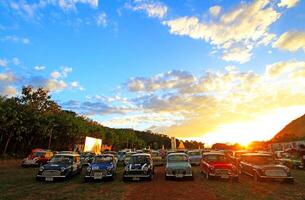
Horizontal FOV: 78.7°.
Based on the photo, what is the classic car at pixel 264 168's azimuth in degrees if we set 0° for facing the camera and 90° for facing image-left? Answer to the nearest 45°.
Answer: approximately 315°

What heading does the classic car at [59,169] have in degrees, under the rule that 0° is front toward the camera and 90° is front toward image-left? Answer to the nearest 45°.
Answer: approximately 45°

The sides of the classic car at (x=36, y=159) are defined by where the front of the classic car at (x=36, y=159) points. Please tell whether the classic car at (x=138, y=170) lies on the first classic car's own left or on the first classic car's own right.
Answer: on the first classic car's own left

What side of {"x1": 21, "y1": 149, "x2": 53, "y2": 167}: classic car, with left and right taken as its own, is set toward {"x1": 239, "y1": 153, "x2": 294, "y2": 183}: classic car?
left

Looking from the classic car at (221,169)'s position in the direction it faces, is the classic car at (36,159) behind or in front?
behind

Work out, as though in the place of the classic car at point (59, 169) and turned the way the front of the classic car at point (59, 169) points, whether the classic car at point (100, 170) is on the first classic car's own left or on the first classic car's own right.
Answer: on the first classic car's own left

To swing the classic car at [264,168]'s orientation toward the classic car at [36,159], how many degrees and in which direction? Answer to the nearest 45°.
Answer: approximately 135° to its right

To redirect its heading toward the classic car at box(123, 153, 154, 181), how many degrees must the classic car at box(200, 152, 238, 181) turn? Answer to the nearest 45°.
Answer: approximately 135° to its right
